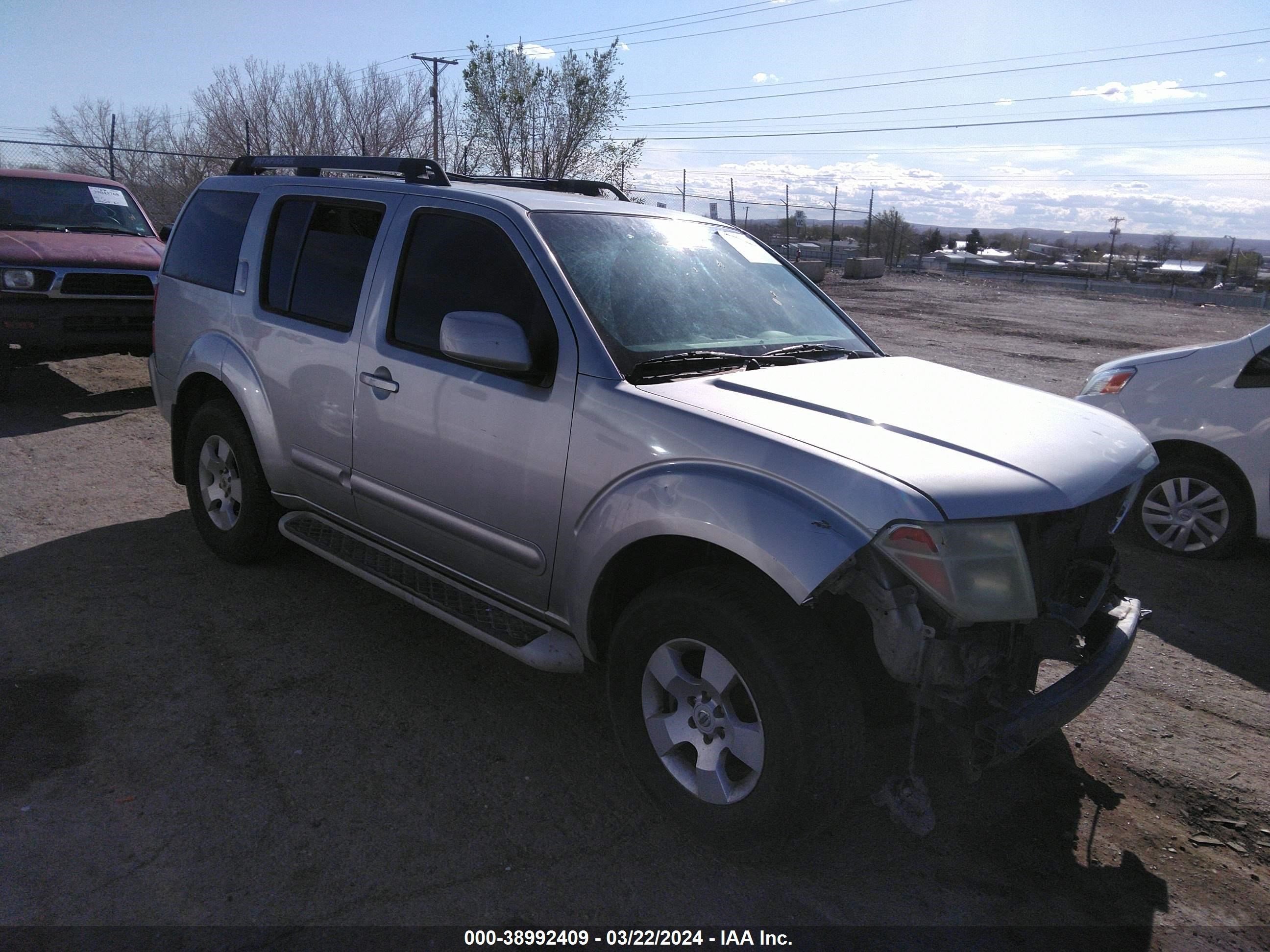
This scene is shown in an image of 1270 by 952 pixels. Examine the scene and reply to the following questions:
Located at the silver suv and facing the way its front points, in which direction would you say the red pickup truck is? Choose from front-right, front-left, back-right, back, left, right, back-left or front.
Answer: back

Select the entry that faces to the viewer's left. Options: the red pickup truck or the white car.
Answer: the white car

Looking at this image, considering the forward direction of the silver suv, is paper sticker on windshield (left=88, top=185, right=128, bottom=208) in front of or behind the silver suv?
behind

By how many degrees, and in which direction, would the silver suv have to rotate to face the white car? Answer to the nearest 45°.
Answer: approximately 90° to its left

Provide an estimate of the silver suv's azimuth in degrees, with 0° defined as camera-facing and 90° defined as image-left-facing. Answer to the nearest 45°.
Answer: approximately 315°

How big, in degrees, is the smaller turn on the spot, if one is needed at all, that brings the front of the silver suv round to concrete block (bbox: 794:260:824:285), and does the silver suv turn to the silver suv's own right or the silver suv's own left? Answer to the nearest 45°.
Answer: approximately 135° to the silver suv's own left

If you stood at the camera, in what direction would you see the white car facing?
facing to the left of the viewer

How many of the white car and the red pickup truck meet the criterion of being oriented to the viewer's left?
1

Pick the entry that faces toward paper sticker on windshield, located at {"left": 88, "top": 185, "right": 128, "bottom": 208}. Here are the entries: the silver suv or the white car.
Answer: the white car

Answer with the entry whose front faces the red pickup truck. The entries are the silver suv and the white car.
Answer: the white car

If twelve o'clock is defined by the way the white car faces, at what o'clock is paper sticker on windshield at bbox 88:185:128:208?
The paper sticker on windshield is roughly at 12 o'clock from the white car.

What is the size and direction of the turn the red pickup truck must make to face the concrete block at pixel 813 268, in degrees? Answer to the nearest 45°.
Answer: approximately 90° to its left
